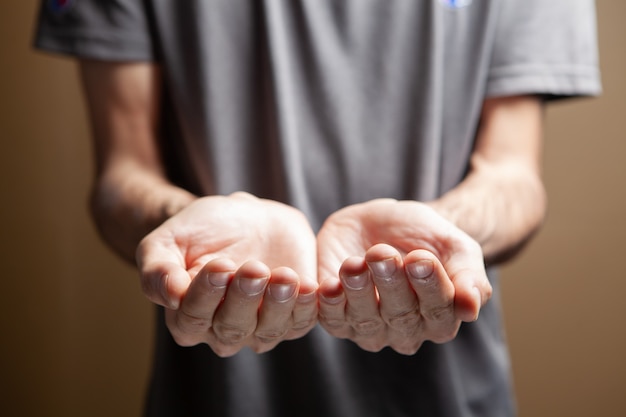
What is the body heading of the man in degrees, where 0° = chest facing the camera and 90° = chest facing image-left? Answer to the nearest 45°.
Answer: approximately 0°
